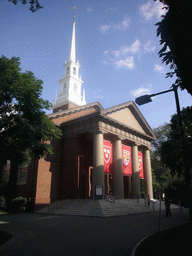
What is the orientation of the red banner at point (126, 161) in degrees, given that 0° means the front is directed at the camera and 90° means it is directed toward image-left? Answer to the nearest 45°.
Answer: approximately 315°

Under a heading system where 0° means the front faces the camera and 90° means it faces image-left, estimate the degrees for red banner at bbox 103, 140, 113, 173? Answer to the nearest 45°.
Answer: approximately 315°

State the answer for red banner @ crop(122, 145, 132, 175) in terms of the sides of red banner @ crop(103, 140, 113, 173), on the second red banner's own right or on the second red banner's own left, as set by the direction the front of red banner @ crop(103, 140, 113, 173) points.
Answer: on the second red banner's own left

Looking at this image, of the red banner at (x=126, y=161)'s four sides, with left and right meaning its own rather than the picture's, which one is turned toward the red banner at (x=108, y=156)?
right

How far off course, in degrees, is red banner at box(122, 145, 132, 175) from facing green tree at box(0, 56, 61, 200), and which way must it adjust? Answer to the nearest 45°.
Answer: approximately 90° to its right

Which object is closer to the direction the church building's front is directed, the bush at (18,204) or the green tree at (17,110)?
the green tree

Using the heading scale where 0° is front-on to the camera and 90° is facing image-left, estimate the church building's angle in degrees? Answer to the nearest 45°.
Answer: approximately 315°

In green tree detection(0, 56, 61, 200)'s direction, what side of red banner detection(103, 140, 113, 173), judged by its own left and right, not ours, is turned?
right
